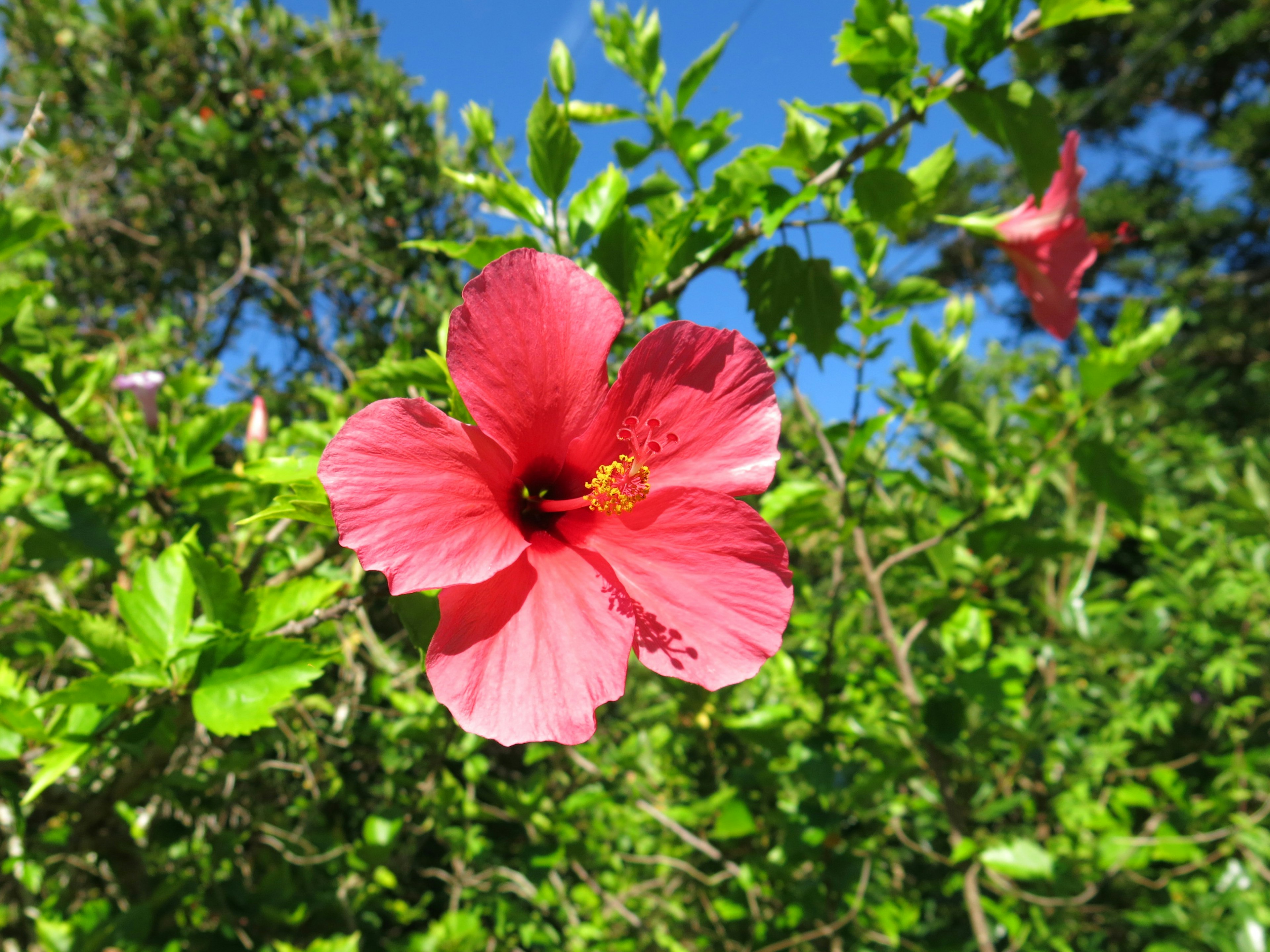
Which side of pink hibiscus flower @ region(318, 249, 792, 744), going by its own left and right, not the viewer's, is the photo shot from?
front
